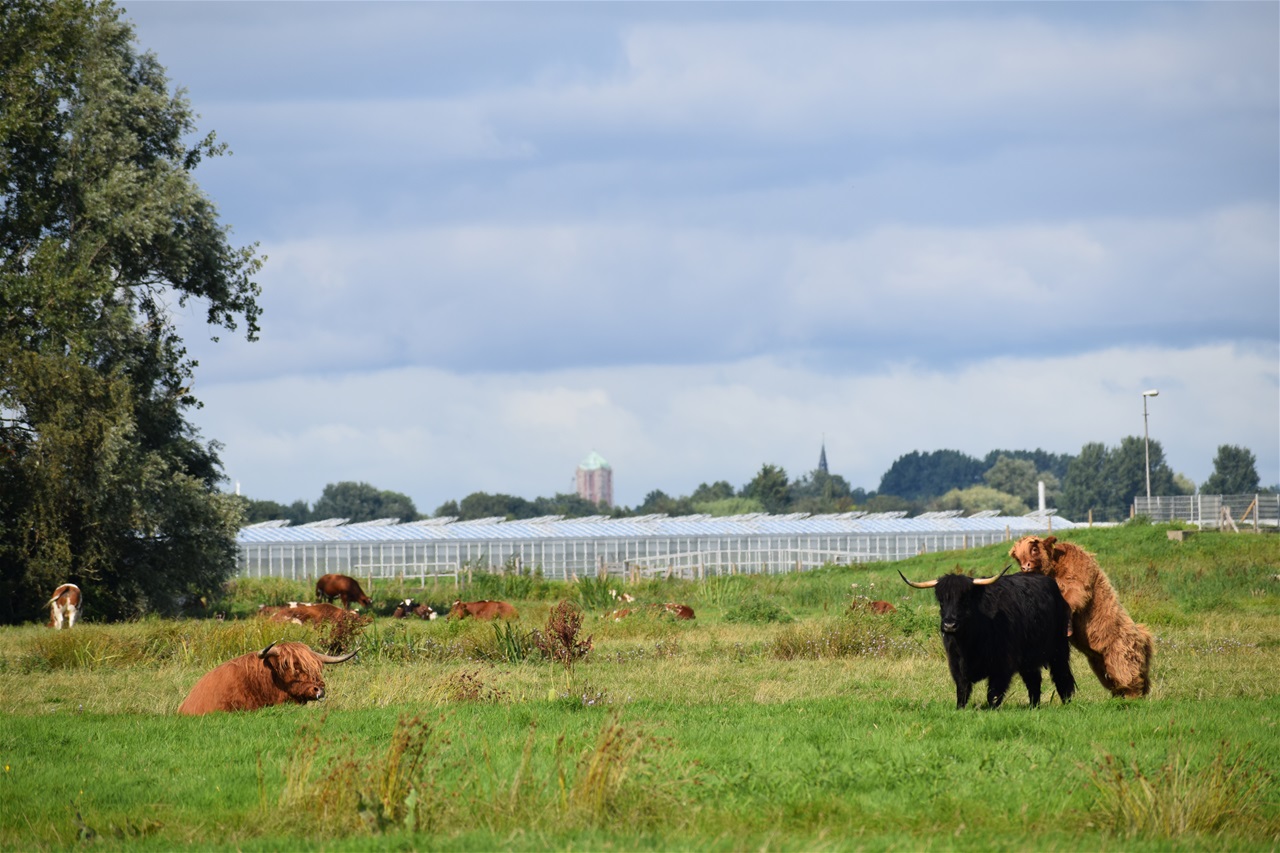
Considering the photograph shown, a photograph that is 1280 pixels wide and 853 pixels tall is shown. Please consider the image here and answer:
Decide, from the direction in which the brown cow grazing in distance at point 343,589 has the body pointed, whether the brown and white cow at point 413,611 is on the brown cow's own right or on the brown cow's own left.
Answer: on the brown cow's own right

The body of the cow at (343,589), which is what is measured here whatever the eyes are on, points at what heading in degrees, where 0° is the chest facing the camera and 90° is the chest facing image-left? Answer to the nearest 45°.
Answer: approximately 270°

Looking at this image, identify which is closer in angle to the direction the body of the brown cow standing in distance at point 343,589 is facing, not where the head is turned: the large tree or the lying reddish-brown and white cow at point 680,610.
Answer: the lying reddish-brown and white cow

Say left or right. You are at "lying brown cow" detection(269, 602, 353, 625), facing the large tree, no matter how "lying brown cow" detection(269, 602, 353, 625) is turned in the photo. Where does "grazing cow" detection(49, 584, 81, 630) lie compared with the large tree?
left

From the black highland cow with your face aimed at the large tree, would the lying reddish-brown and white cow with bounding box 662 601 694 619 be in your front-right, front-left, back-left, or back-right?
front-right

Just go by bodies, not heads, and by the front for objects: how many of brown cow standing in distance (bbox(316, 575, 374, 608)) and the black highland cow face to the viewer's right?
1

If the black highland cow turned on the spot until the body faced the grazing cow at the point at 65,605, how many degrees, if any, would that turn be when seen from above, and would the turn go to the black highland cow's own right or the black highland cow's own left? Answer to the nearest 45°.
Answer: approximately 90° to the black highland cow's own right

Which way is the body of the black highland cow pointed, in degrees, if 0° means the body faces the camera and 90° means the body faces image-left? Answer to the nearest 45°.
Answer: approximately 45°

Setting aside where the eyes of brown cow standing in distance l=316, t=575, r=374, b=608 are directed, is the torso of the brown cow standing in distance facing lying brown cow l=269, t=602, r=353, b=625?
no

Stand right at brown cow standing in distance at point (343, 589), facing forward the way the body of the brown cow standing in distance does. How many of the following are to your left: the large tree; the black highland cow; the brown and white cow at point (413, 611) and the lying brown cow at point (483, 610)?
0

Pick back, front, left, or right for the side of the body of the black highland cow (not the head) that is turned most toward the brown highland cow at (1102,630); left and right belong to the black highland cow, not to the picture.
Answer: back
